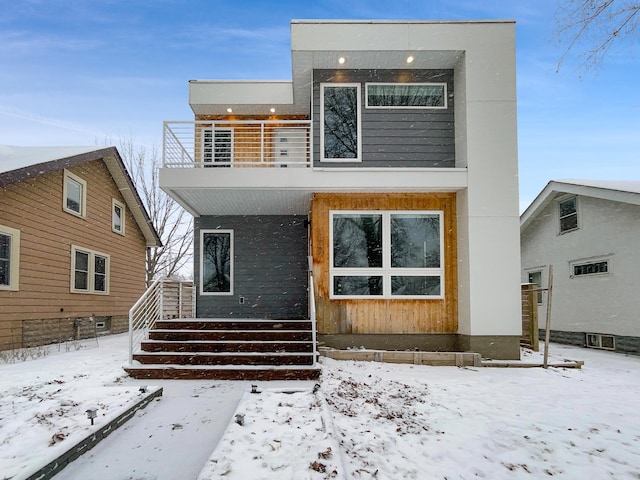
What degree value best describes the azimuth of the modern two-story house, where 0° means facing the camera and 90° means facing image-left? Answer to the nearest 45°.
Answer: approximately 0°

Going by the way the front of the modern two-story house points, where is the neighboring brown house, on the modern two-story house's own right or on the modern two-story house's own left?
on the modern two-story house's own right

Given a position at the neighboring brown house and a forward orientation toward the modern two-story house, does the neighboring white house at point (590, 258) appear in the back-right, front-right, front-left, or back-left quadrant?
front-left

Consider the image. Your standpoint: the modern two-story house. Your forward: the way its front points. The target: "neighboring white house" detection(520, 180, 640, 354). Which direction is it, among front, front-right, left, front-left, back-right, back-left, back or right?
back-left
